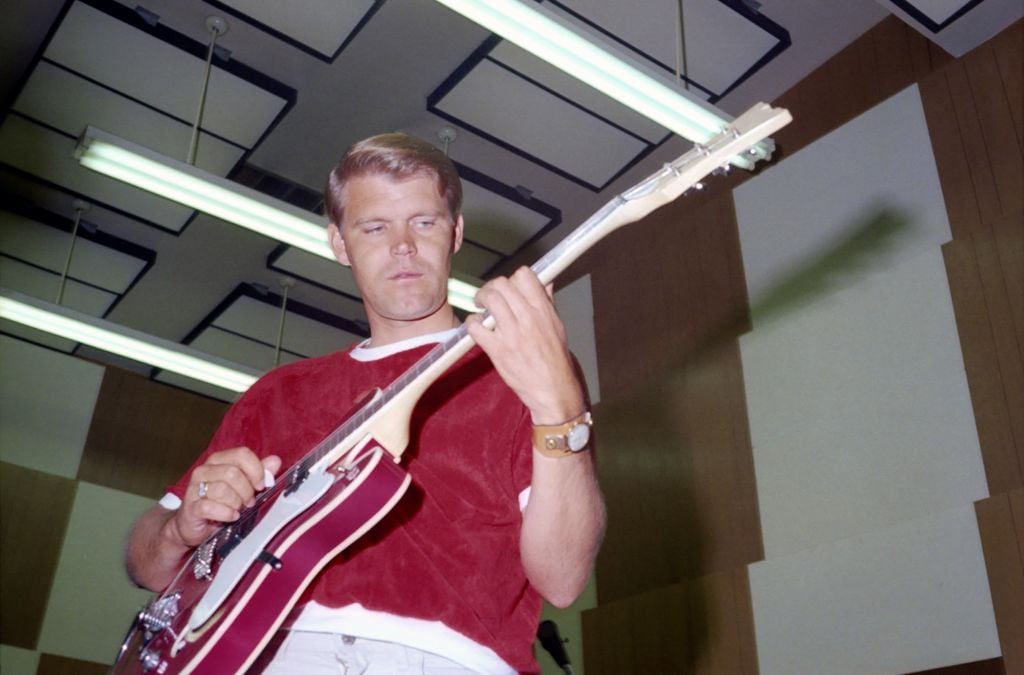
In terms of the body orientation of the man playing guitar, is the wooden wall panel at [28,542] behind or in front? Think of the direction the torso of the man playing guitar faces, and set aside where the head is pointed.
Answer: behind

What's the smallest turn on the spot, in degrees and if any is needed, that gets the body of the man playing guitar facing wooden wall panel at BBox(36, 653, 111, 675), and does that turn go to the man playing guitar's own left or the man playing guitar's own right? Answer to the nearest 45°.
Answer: approximately 180°

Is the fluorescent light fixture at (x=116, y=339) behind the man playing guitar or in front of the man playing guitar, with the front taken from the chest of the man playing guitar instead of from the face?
behind

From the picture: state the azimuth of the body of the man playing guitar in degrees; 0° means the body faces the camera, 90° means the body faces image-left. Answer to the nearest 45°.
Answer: approximately 0°

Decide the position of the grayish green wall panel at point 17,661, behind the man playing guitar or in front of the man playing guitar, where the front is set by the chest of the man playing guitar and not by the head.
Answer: behind

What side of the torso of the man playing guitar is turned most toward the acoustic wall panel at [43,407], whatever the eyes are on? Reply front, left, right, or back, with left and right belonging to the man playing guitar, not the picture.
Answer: back

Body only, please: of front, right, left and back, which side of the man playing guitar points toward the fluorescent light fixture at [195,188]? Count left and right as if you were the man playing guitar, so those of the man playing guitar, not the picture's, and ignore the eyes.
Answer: back
